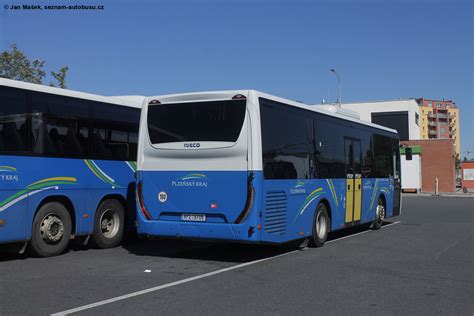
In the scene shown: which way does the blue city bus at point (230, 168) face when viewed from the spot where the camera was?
facing away from the viewer and to the right of the viewer

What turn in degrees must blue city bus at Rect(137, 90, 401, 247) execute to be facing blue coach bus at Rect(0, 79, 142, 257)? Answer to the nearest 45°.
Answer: approximately 135° to its left
